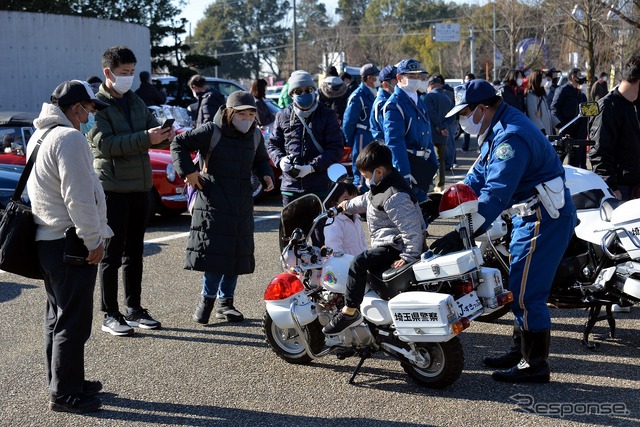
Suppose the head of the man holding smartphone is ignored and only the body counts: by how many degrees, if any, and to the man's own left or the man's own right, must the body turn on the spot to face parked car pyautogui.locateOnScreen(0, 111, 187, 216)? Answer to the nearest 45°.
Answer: approximately 135° to the man's own left

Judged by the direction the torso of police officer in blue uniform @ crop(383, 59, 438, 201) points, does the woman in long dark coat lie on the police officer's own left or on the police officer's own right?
on the police officer's own right

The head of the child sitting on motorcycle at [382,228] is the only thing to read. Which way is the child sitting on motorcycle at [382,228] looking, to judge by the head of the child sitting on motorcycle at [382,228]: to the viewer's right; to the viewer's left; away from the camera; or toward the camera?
to the viewer's left

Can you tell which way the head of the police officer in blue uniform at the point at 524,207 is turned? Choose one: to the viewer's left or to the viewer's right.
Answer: to the viewer's left

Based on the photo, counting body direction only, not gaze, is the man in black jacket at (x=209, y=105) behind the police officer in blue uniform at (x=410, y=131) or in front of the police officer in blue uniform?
behind

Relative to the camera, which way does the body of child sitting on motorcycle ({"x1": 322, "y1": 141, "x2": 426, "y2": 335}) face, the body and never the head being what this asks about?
to the viewer's left

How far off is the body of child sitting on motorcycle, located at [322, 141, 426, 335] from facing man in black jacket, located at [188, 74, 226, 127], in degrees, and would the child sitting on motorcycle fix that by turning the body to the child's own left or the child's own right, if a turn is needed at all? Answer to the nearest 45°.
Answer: approximately 90° to the child's own right

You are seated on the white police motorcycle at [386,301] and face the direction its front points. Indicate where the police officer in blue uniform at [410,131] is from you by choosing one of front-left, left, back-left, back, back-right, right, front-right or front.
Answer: front-right

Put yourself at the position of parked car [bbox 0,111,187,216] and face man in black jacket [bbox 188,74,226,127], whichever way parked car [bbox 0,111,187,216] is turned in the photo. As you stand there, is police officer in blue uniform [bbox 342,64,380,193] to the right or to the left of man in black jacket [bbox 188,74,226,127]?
right

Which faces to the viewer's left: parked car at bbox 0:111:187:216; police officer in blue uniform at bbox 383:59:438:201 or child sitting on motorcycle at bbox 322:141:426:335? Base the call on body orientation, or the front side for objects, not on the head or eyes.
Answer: the child sitting on motorcycle

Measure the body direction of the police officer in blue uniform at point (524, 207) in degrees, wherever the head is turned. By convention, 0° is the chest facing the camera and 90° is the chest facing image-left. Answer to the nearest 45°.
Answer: approximately 90°
